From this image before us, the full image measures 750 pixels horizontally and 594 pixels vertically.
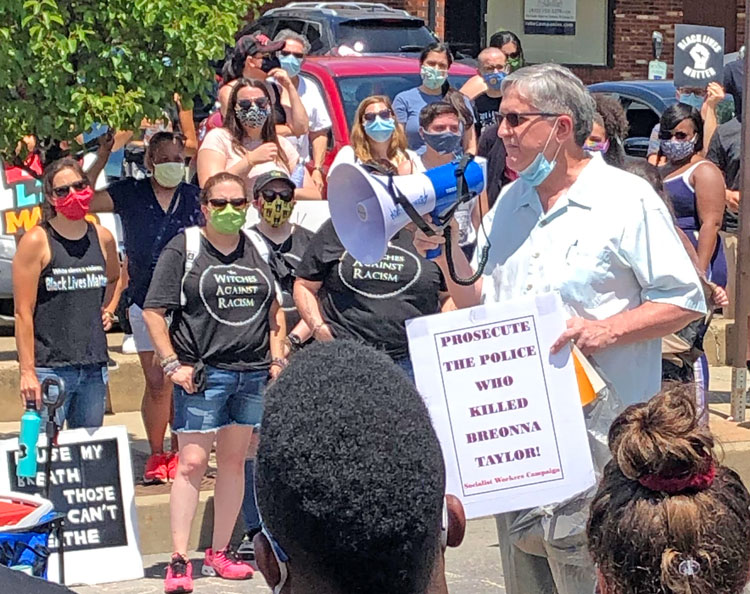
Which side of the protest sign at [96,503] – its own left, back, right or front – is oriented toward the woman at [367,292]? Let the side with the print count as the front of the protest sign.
left

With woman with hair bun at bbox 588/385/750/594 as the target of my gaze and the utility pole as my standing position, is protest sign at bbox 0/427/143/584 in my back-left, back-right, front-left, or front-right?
front-right

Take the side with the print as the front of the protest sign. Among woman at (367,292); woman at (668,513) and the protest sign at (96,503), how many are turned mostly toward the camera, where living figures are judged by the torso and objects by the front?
2

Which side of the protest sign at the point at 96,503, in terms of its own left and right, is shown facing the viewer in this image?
front

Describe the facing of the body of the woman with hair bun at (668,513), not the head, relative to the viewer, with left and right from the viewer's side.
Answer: facing away from the viewer

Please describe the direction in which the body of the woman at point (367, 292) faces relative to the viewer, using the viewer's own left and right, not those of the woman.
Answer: facing the viewer

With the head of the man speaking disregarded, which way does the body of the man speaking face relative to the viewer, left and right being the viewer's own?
facing the viewer and to the left of the viewer

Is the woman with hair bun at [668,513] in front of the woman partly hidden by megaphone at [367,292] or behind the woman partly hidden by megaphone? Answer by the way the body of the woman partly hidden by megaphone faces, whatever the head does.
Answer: in front

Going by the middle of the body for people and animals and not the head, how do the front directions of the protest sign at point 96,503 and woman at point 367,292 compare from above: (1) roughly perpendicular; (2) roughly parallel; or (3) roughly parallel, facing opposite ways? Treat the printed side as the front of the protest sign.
roughly parallel

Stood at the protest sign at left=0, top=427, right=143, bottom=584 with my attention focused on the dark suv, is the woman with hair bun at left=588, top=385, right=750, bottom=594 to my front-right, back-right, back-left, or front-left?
back-right

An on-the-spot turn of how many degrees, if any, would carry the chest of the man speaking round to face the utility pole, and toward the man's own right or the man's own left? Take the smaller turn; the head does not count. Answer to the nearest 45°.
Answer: approximately 135° to the man's own right

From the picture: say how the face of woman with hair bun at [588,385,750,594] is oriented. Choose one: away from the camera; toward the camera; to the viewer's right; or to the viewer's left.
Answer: away from the camera

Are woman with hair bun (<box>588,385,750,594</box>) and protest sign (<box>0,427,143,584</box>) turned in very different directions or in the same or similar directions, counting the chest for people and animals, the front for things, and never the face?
very different directions

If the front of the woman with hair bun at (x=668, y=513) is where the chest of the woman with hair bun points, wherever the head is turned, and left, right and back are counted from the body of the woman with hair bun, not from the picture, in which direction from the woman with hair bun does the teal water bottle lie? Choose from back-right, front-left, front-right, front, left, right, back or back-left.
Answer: front-left

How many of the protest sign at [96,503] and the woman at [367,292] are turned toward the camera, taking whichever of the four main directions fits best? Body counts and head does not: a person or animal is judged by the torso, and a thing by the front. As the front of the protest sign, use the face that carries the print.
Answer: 2
